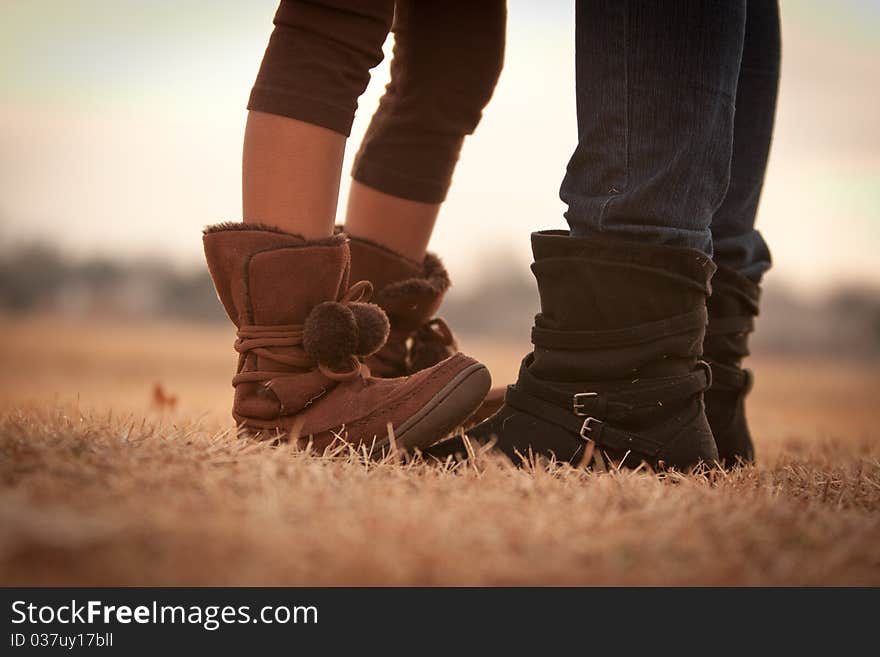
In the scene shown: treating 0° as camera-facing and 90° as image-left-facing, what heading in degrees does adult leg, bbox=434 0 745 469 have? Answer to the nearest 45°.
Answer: approximately 90°
